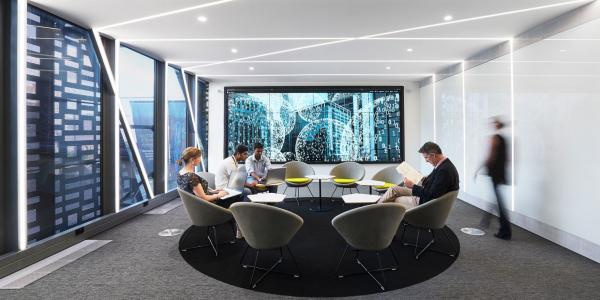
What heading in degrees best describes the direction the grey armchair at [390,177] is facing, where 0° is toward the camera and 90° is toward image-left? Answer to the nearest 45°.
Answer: approximately 45°

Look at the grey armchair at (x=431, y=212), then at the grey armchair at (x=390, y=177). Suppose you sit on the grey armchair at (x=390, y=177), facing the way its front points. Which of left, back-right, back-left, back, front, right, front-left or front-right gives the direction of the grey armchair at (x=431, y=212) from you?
front-left

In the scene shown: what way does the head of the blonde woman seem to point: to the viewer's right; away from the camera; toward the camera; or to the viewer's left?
to the viewer's right

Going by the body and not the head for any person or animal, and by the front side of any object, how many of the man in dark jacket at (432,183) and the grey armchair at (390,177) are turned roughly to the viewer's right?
0

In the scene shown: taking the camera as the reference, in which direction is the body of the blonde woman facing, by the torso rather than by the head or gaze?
to the viewer's right

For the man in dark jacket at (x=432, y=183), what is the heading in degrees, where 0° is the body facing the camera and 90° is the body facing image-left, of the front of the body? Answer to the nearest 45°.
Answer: approximately 90°
